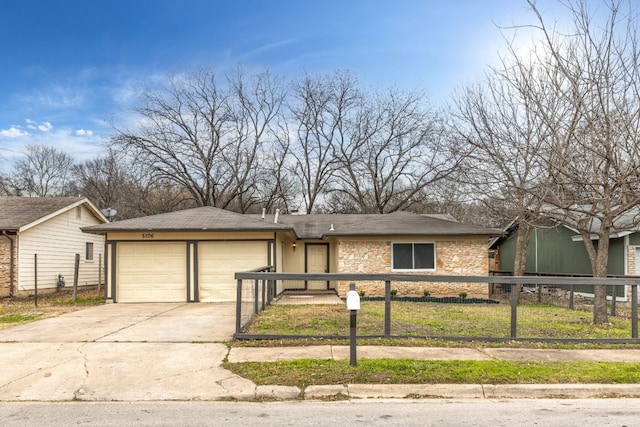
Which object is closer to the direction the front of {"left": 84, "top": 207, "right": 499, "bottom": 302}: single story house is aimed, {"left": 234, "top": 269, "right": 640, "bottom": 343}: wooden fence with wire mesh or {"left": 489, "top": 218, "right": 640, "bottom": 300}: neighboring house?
the wooden fence with wire mesh

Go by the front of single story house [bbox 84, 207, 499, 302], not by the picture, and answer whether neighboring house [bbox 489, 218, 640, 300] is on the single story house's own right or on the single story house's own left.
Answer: on the single story house's own left

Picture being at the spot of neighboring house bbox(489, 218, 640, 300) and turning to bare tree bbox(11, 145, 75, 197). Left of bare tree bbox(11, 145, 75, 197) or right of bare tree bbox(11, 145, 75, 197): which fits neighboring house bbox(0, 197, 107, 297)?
left

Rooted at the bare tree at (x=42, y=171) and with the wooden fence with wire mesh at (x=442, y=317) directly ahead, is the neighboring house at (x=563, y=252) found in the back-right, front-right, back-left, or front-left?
front-left

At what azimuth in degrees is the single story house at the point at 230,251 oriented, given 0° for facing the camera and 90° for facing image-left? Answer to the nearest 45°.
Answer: approximately 0°

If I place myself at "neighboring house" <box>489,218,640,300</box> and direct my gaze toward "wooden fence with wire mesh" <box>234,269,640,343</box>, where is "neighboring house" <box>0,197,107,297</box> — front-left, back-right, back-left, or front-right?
front-right

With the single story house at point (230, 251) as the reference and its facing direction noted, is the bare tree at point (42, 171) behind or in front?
behind

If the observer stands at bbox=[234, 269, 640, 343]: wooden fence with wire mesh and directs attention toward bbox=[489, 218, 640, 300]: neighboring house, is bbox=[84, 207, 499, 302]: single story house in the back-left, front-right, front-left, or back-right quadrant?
front-left

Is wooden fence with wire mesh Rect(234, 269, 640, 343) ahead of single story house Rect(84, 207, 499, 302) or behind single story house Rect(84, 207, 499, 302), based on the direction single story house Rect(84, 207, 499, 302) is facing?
ahead
